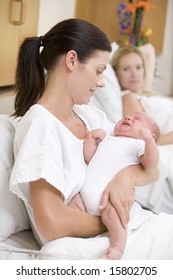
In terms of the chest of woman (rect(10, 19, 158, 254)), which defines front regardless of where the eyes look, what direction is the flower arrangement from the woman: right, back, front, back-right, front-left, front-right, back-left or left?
back-left

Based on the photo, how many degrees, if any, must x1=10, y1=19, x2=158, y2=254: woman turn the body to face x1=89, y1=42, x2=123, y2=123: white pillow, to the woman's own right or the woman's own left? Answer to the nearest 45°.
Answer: approximately 135° to the woman's own left

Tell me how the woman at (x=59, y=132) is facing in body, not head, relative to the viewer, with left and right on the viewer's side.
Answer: facing the viewer and to the right of the viewer

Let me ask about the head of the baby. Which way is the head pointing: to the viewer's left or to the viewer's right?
to the viewer's left

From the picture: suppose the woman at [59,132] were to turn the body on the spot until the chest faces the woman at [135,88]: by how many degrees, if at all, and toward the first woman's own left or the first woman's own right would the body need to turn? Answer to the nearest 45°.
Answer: approximately 135° to the first woman's own left

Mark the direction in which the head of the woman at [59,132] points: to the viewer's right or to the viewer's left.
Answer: to the viewer's right
